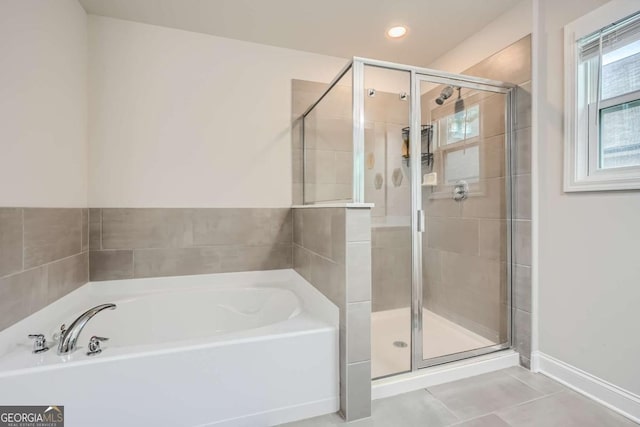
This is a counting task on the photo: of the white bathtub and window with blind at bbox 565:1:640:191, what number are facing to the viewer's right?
0

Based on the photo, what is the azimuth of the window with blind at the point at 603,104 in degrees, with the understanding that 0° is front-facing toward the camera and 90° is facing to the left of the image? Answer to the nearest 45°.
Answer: approximately 45°

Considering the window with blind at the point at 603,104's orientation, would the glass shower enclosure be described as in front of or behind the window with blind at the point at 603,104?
in front

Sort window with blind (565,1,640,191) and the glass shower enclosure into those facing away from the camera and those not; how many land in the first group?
0

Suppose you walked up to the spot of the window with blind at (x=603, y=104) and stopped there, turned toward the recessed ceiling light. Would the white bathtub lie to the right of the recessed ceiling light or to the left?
left

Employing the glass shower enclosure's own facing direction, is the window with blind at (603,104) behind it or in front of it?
in front

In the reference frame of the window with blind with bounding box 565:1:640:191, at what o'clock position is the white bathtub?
The white bathtub is roughly at 12 o'clock from the window with blind.

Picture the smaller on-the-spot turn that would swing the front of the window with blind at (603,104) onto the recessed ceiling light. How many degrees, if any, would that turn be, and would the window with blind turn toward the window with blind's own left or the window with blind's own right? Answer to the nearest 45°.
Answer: approximately 45° to the window with blind's own right

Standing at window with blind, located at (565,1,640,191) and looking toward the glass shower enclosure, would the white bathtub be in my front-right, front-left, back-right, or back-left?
front-left

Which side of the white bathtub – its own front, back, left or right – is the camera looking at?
front

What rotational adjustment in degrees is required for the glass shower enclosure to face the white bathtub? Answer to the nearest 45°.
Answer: approximately 90° to its right

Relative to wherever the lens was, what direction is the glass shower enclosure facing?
facing the viewer and to the right of the viewer
